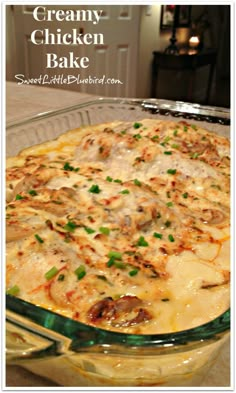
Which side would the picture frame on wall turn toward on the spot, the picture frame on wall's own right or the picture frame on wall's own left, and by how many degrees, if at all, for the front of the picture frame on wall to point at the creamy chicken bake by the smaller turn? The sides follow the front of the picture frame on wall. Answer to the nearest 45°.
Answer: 0° — it already faces it

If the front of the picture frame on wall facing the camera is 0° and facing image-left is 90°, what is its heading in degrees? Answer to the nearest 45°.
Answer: approximately 0°

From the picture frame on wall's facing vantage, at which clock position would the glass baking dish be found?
The glass baking dish is roughly at 12 o'clock from the picture frame on wall.
